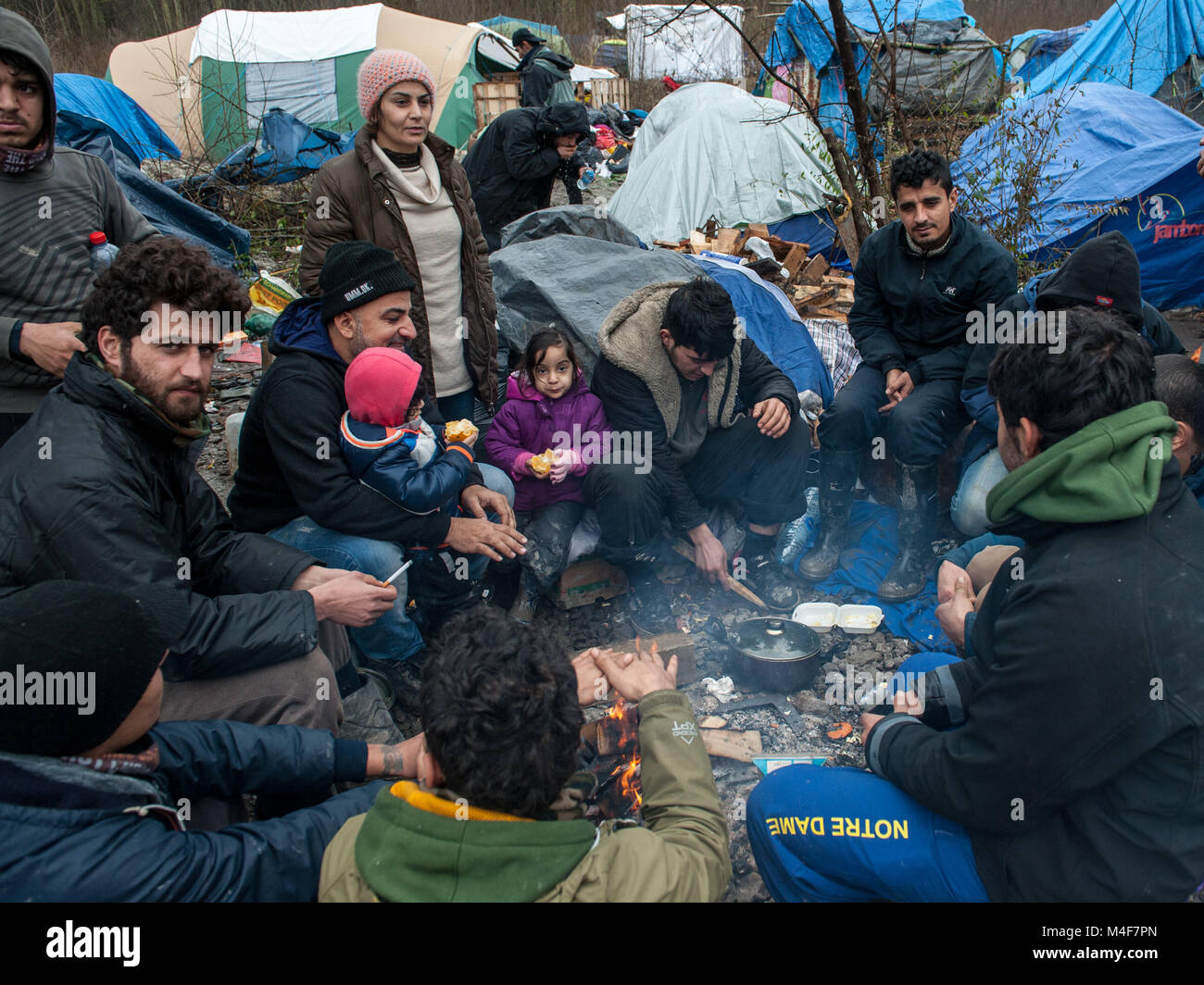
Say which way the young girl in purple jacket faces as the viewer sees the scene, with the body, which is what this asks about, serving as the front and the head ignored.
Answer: toward the camera

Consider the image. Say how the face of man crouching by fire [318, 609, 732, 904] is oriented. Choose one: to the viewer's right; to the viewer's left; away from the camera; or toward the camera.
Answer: away from the camera

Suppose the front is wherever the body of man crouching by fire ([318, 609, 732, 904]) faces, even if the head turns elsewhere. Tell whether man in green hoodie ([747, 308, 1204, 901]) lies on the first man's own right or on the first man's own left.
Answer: on the first man's own right

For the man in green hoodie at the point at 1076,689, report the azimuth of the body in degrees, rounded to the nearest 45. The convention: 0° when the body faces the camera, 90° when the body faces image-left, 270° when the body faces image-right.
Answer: approximately 135°

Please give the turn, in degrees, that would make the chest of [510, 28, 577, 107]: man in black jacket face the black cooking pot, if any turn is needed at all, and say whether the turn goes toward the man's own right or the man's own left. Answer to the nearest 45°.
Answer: approximately 90° to the man's own left

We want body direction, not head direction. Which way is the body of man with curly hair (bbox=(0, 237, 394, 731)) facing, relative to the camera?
to the viewer's right

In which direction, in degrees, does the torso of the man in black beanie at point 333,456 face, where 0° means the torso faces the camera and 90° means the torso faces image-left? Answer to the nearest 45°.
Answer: approximately 270°

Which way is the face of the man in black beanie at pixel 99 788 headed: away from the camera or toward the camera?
away from the camera

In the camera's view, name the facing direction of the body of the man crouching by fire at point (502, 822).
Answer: away from the camera

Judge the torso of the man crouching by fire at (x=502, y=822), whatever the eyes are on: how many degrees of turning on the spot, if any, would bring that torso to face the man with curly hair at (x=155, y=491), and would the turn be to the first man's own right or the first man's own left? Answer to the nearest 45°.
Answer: approximately 45° to the first man's own left

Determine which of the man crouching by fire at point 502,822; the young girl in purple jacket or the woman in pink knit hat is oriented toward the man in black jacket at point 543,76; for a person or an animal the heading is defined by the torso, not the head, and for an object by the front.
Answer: the man crouching by fire
